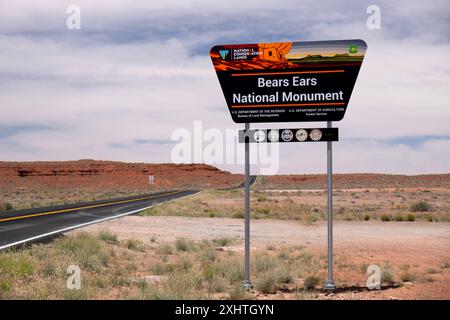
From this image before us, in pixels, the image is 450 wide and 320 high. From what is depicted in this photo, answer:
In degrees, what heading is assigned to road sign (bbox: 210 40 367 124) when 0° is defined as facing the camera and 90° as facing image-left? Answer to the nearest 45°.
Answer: approximately 0°

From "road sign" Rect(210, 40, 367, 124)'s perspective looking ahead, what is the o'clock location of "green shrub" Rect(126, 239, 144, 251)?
The green shrub is roughly at 5 o'clock from the road sign.

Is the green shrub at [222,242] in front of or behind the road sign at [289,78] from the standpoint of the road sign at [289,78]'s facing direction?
behind

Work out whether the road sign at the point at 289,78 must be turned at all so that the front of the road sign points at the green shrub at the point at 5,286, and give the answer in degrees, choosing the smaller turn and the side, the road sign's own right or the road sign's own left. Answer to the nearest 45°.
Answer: approximately 90° to the road sign's own right

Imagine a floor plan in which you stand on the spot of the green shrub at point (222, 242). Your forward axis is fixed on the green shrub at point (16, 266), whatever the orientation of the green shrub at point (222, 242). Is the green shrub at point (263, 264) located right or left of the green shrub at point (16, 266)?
left

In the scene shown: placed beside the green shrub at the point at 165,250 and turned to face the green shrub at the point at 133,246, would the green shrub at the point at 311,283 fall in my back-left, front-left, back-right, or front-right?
back-left
